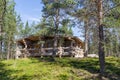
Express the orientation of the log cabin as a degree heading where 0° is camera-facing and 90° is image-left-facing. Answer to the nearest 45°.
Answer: approximately 0°
